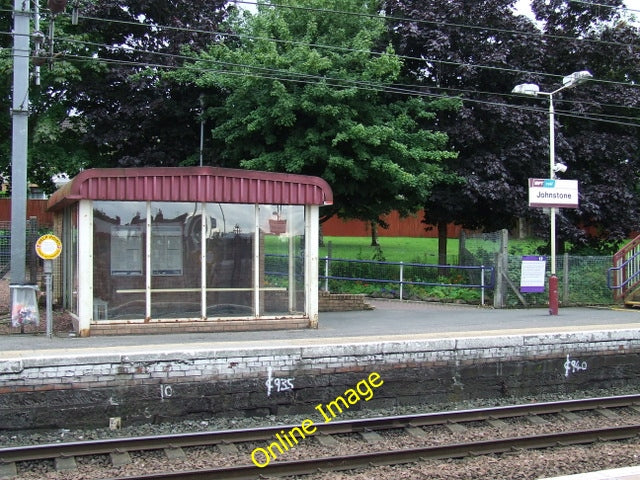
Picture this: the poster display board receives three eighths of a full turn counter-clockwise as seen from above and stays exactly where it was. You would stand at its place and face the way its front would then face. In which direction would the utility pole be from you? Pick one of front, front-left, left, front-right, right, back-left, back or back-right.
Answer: back

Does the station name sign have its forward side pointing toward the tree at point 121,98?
no

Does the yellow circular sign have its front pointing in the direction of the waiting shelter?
no

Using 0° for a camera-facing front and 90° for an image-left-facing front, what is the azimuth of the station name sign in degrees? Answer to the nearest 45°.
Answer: approximately 0°

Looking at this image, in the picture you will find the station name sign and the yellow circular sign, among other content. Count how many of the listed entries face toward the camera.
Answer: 2

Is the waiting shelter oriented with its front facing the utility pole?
no

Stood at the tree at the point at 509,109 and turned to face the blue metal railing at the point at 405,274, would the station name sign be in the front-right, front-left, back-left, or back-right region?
front-left

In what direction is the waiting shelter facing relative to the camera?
toward the camera

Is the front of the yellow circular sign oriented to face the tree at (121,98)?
no

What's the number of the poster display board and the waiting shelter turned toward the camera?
2

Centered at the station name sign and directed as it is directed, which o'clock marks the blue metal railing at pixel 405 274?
The blue metal railing is roughly at 4 o'clock from the station name sign.

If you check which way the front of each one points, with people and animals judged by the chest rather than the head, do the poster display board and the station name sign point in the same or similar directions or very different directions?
same or similar directions

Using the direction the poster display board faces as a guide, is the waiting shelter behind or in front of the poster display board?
in front

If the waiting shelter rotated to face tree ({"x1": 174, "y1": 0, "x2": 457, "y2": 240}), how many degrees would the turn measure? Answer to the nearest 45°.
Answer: approximately 135° to its left

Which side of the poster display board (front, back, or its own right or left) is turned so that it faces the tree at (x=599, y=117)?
back

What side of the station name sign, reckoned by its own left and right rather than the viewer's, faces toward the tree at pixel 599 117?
back
